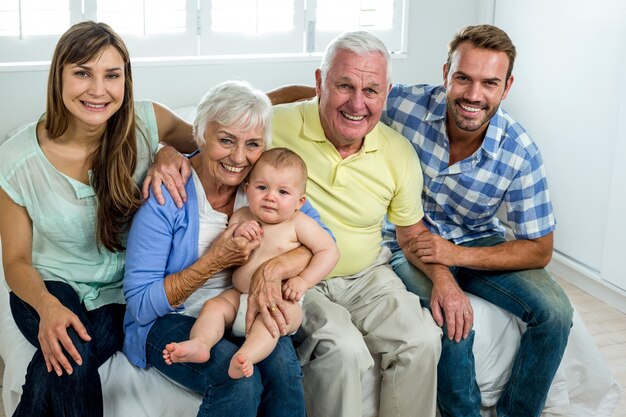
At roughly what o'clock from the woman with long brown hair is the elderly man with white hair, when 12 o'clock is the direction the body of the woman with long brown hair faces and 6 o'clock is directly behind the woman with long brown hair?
The elderly man with white hair is roughly at 9 o'clock from the woman with long brown hair.

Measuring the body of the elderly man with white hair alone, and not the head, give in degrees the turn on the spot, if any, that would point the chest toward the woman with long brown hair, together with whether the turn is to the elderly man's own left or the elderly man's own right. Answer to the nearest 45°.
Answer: approximately 90° to the elderly man's own right

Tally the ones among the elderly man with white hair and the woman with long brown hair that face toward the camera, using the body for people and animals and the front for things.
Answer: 2

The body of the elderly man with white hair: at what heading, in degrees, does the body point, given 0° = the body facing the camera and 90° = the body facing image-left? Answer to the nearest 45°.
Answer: approximately 0°
